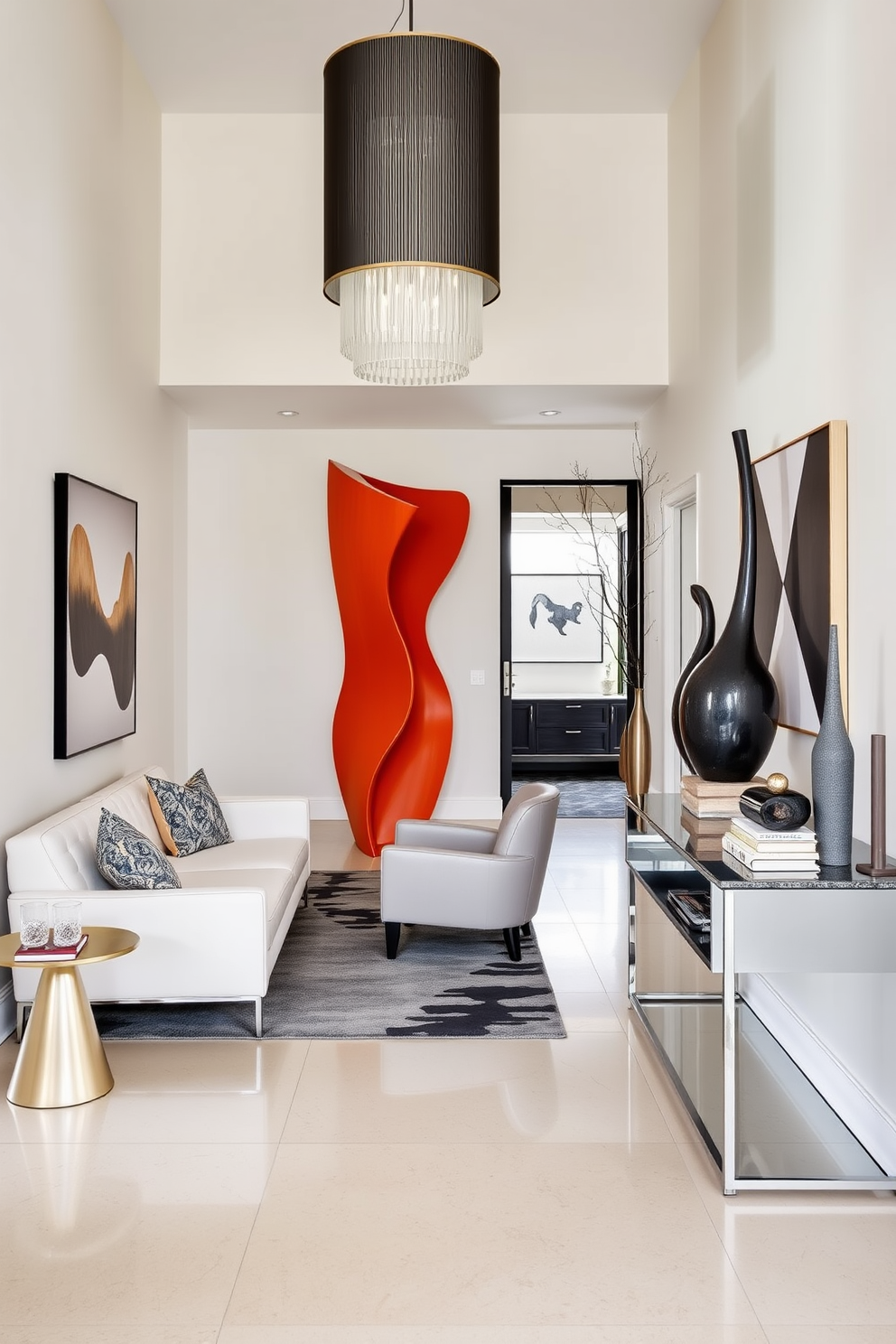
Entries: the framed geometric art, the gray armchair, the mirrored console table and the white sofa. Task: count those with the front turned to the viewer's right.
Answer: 1

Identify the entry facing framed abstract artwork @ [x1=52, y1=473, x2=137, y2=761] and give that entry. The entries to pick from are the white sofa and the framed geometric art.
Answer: the framed geometric art

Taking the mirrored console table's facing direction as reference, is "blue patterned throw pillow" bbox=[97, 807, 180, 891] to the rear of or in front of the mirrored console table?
in front

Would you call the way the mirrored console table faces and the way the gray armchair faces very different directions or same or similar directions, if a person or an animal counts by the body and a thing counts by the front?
same or similar directions

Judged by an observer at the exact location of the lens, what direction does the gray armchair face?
facing to the left of the viewer

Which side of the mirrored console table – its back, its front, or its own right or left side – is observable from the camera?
left

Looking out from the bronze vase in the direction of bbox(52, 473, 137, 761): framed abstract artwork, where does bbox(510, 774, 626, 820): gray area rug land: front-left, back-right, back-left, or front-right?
back-right

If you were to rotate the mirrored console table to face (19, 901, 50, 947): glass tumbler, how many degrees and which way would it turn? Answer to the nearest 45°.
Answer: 0° — it already faces it

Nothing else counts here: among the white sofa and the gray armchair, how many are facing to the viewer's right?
1

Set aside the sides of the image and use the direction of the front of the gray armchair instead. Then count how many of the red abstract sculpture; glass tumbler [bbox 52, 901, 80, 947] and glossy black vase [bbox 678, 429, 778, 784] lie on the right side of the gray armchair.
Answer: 1

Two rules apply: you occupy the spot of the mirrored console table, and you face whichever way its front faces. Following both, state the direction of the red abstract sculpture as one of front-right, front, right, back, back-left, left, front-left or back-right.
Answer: front-right

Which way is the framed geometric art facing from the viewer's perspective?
to the viewer's left

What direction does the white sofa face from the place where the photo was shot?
facing to the right of the viewer

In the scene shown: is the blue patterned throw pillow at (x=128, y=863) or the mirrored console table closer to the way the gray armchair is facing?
the blue patterned throw pillow

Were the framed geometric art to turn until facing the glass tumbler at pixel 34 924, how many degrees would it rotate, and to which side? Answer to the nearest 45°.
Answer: approximately 45° to its left

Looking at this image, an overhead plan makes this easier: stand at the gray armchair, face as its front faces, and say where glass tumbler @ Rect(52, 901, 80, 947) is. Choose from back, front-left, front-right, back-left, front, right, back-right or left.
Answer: front-left
